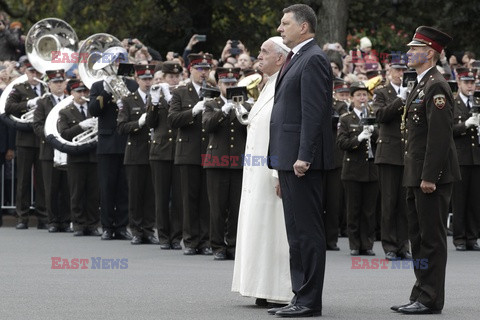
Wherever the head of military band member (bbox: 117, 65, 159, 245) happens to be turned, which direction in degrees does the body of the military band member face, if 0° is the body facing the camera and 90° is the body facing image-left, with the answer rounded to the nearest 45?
approximately 315°

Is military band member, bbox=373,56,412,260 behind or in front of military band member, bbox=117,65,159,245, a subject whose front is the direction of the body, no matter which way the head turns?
in front

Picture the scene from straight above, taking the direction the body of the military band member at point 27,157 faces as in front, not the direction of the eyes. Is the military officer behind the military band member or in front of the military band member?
in front

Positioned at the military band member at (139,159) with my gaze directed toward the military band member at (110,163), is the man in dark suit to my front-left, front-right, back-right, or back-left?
back-left
